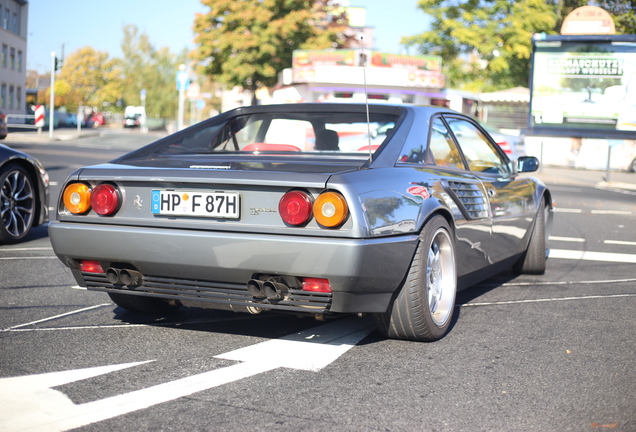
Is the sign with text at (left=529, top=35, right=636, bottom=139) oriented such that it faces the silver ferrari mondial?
yes

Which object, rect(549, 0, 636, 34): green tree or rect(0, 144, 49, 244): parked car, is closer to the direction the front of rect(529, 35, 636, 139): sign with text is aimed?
the parked car

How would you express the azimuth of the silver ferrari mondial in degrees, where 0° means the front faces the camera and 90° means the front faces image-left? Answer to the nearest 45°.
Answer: approximately 225°

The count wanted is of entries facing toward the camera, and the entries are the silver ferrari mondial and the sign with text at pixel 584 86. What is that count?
1

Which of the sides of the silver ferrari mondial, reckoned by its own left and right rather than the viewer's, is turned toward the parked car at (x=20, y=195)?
left

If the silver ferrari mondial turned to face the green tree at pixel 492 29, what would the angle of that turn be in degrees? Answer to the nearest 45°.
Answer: approximately 45° to its left

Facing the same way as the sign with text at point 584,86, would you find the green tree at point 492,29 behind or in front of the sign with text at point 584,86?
behind

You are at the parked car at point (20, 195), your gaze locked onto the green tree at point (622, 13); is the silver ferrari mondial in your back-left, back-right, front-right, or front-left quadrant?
back-right

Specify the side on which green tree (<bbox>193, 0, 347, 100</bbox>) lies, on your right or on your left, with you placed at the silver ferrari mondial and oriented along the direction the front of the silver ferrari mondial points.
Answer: on your left
